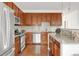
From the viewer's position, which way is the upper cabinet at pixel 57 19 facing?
facing the viewer
